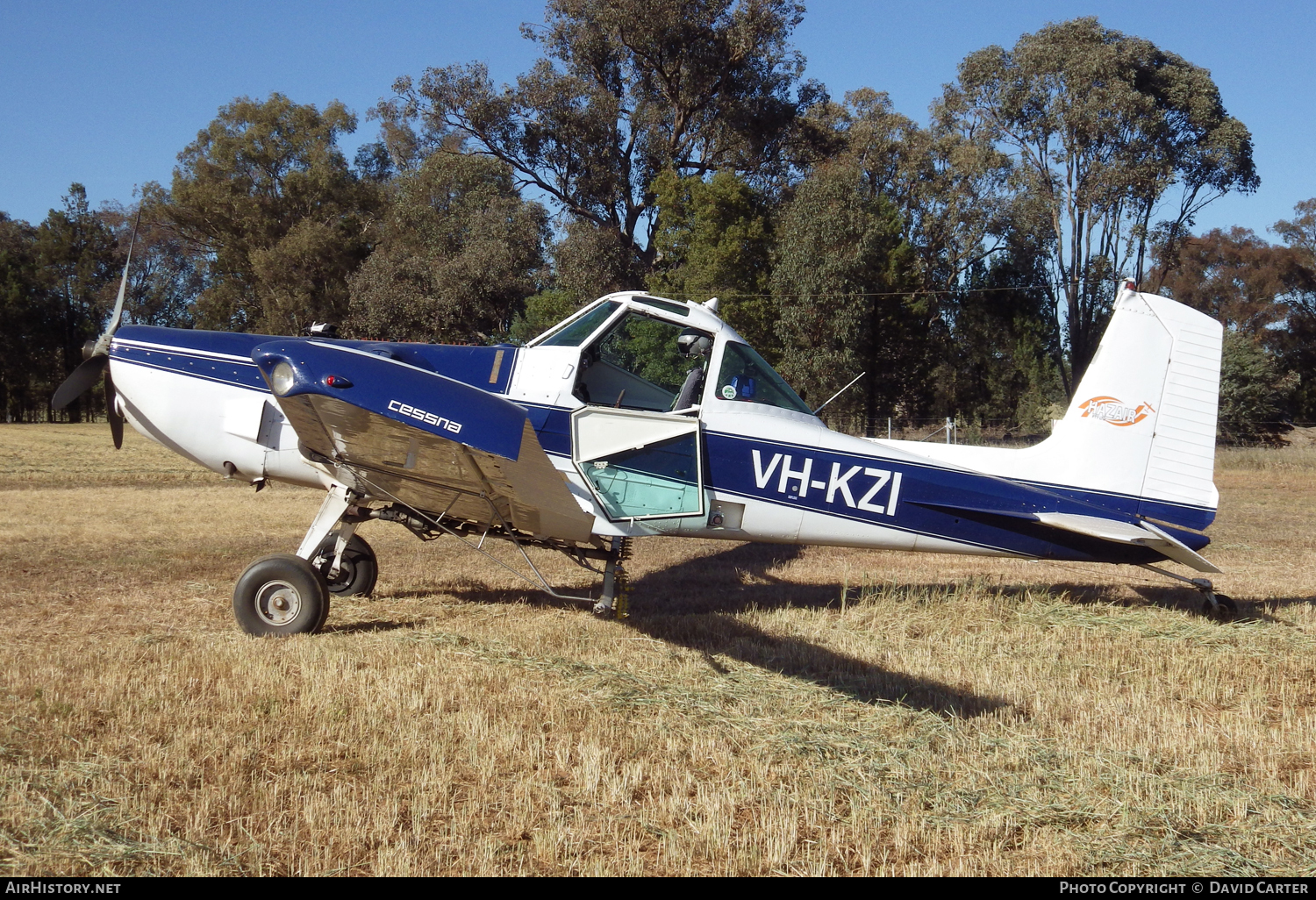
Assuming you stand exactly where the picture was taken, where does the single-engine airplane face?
facing to the left of the viewer

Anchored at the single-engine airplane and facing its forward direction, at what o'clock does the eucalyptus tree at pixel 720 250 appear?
The eucalyptus tree is roughly at 3 o'clock from the single-engine airplane.

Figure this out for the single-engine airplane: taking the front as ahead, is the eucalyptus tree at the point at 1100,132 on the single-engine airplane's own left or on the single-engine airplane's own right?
on the single-engine airplane's own right

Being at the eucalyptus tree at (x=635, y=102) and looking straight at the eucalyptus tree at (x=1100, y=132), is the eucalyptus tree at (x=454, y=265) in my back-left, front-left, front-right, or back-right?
back-right

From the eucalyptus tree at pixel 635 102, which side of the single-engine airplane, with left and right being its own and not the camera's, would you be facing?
right
